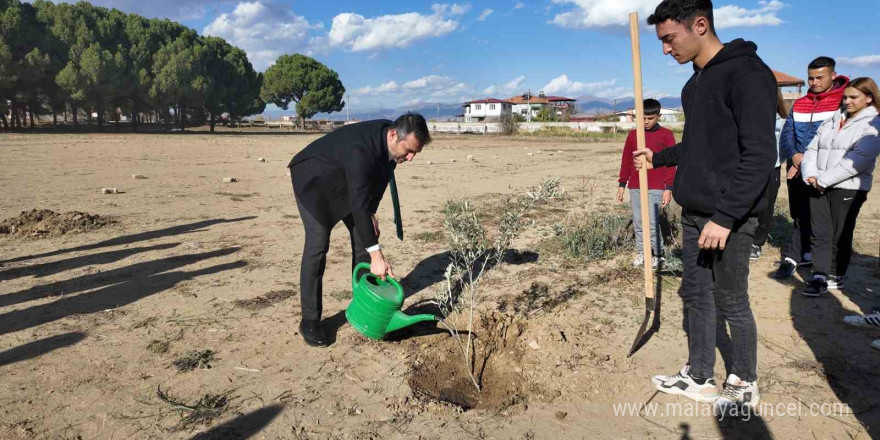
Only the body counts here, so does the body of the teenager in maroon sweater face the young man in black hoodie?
yes

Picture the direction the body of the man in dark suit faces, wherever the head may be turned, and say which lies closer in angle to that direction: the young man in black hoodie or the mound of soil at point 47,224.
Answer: the young man in black hoodie

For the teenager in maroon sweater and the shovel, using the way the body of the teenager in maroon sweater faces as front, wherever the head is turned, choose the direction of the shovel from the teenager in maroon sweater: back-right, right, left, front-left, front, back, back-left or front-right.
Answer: front

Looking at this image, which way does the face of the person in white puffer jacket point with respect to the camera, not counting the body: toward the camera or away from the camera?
toward the camera

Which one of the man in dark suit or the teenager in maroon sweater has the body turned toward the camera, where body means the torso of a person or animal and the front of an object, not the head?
the teenager in maroon sweater

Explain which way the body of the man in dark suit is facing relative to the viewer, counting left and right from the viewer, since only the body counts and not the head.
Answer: facing to the right of the viewer

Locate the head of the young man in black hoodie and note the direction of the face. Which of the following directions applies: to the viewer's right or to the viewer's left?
to the viewer's left

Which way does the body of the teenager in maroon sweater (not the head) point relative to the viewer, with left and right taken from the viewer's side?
facing the viewer

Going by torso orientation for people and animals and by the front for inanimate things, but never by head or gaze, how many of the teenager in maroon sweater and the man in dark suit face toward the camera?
1

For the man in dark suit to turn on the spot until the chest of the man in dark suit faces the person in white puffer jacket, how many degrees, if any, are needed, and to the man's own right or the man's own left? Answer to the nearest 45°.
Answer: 0° — they already face them

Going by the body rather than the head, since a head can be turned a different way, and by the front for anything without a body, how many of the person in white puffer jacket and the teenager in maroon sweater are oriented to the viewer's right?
0

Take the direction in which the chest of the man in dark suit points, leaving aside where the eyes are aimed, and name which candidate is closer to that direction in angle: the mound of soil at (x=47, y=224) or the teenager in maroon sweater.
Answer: the teenager in maroon sweater

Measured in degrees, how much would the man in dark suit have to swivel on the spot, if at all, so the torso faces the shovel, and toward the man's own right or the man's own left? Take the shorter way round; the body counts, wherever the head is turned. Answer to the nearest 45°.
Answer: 0° — they already face it
